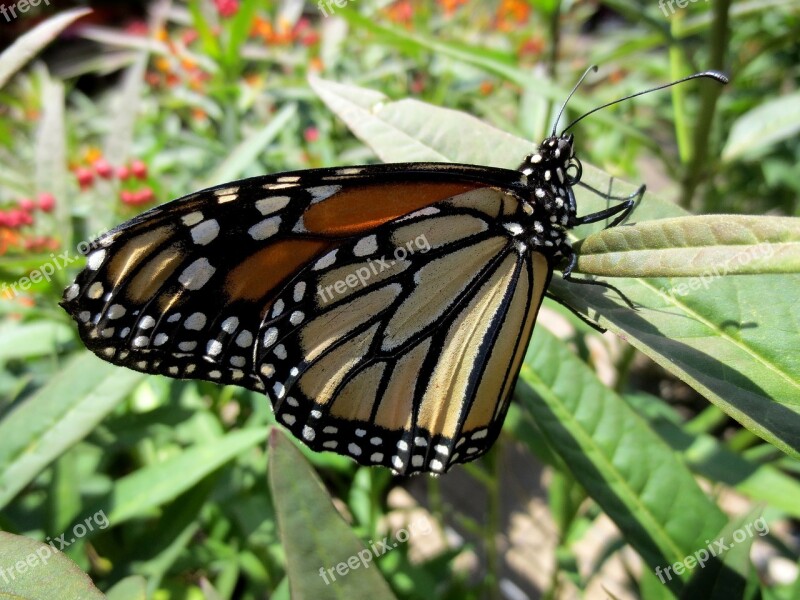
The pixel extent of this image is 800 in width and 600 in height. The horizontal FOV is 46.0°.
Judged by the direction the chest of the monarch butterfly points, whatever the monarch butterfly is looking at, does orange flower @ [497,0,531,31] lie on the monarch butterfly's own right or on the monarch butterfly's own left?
on the monarch butterfly's own left

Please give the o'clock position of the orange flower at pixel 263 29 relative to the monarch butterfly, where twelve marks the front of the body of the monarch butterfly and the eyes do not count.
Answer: The orange flower is roughly at 9 o'clock from the monarch butterfly.

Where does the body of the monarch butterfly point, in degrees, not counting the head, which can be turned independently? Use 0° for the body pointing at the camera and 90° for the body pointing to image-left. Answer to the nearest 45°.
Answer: approximately 270°
